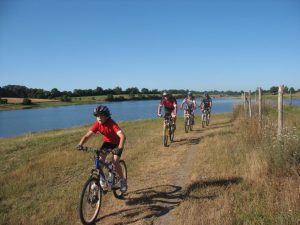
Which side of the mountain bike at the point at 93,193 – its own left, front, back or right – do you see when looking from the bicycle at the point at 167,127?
back

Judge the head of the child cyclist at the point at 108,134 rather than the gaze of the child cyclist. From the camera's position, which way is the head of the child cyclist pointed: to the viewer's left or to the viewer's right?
to the viewer's left

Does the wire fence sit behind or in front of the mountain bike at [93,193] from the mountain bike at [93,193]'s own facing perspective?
behind

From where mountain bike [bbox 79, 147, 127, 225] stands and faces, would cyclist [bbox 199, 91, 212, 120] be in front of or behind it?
behind

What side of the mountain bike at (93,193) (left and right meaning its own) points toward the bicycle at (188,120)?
back

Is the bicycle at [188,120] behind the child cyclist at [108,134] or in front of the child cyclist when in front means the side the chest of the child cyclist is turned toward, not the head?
behind

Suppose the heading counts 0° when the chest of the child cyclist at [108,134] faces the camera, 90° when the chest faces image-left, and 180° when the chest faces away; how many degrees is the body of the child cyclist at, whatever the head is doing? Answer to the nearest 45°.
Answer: approximately 45°

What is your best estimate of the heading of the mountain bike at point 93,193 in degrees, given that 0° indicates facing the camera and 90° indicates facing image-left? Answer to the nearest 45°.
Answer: approximately 45°
